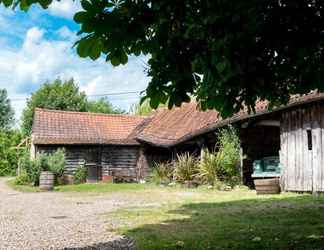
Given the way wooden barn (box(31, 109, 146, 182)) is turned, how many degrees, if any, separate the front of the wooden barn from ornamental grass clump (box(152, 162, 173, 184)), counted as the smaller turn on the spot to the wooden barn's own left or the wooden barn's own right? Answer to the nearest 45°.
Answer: approximately 45° to the wooden barn's own left

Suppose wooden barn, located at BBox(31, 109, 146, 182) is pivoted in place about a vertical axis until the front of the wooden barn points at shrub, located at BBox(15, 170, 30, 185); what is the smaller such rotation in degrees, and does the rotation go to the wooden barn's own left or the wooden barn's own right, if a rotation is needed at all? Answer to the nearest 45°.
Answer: approximately 45° to the wooden barn's own right

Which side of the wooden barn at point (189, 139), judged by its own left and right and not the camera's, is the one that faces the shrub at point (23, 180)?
right

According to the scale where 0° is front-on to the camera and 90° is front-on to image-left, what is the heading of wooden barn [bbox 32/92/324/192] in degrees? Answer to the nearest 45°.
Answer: approximately 0°

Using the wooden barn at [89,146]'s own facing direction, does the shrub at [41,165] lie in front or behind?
in front
